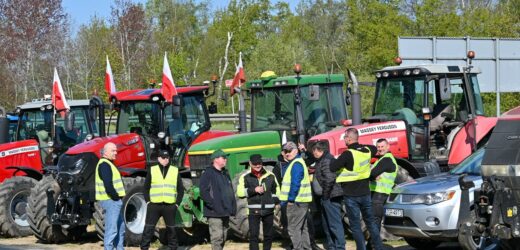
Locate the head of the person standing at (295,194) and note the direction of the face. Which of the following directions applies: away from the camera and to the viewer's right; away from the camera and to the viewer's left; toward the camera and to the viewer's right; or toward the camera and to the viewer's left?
toward the camera and to the viewer's left

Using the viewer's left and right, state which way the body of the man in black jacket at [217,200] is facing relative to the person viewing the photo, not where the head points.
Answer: facing the viewer and to the right of the viewer

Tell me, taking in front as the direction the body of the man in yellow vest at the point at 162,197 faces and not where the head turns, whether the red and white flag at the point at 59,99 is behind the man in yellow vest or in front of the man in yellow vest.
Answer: behind

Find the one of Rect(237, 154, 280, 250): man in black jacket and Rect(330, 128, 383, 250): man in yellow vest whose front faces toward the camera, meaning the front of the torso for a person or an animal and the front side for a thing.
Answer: the man in black jacket

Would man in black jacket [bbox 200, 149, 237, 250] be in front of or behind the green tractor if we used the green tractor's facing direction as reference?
in front

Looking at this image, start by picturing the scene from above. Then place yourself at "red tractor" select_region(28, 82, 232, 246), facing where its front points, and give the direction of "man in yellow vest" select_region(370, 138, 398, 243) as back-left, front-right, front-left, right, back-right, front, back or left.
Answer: left

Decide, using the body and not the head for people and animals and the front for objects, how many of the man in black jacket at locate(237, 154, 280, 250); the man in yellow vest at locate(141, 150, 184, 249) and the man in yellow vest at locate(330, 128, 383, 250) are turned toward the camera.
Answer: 2

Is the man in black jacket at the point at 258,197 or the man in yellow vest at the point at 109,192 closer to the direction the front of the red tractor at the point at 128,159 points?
the man in yellow vest

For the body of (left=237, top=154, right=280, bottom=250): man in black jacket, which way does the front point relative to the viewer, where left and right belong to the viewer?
facing the viewer

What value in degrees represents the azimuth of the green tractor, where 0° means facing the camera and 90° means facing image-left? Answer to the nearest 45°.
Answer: approximately 45°

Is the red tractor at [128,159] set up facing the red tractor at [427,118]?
no

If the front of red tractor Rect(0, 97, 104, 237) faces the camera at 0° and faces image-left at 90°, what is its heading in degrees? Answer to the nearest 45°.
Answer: approximately 45°

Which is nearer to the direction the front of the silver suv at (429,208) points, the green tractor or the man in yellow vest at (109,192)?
the man in yellow vest

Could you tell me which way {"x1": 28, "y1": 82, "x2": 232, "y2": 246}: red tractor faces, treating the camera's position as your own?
facing the viewer and to the left of the viewer

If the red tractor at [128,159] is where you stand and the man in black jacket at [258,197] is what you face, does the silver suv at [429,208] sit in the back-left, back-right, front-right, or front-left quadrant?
front-left

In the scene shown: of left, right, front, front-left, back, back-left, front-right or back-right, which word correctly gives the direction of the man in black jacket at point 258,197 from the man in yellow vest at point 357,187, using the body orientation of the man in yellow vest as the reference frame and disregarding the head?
front-left

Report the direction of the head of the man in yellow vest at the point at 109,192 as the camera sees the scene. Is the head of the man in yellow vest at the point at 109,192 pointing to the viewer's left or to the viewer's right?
to the viewer's right

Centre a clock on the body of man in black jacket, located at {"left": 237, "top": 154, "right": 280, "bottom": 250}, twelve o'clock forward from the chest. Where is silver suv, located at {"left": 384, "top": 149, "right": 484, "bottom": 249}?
The silver suv is roughly at 9 o'clock from the man in black jacket.

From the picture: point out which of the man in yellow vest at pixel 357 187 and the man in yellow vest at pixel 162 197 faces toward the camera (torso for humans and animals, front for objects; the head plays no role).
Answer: the man in yellow vest at pixel 162 197

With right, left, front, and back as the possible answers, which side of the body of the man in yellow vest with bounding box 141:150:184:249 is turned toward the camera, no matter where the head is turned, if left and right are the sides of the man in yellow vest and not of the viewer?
front
